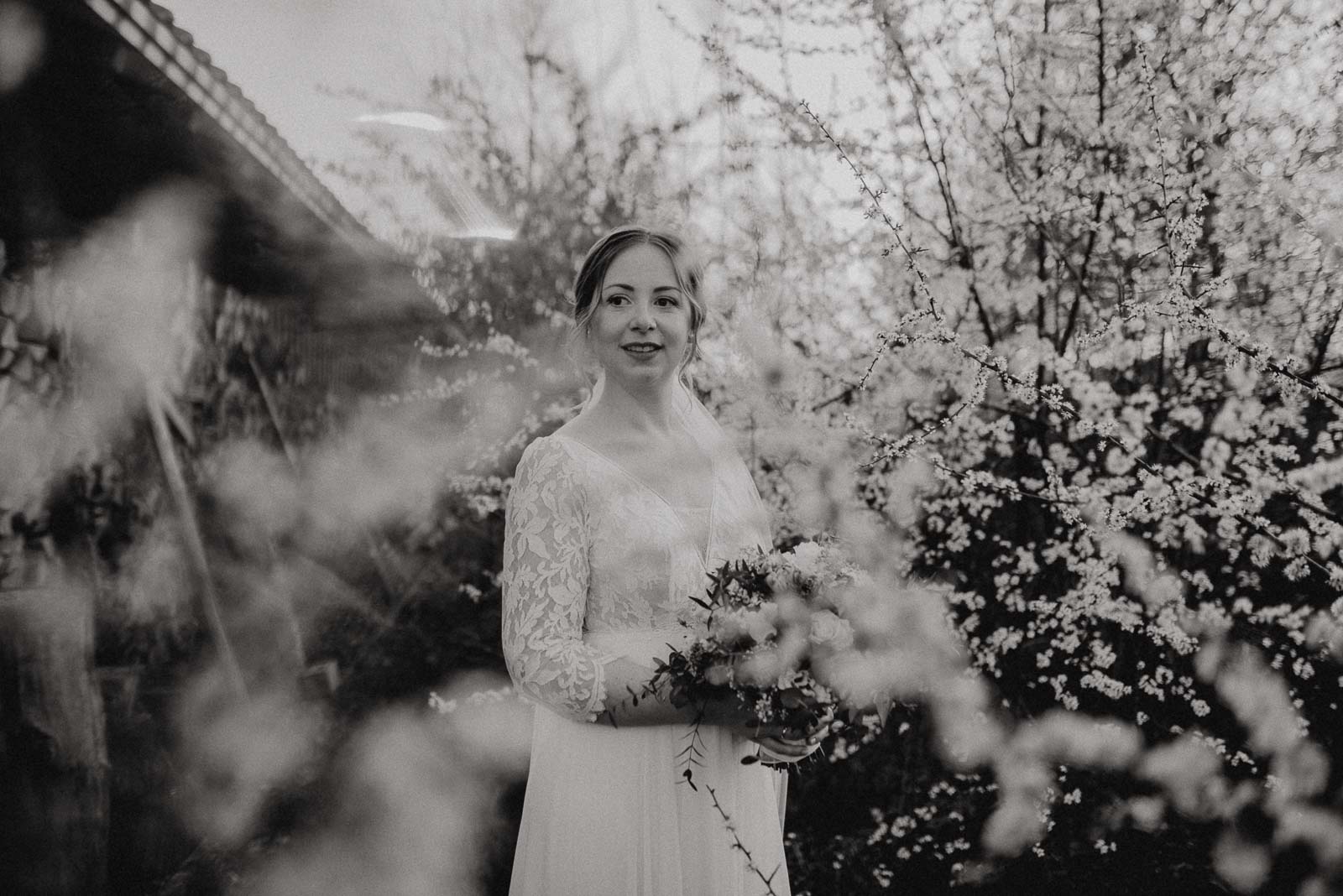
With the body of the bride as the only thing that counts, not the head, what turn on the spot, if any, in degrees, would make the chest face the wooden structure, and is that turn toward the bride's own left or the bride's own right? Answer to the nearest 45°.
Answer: approximately 180°

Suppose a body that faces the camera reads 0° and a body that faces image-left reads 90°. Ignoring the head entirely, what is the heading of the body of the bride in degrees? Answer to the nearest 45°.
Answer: approximately 315°
